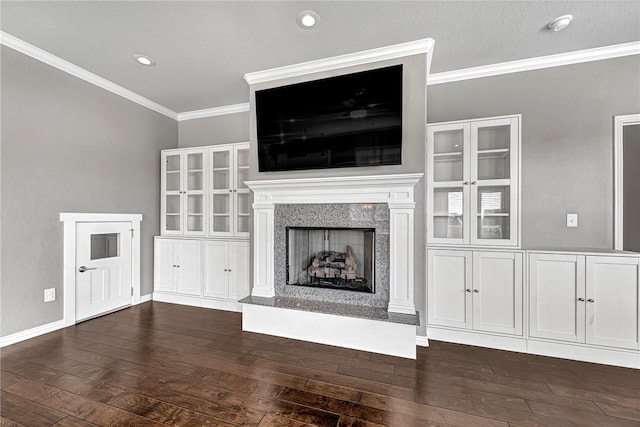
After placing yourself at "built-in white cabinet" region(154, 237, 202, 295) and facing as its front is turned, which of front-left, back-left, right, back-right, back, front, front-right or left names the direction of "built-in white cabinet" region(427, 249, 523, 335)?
left

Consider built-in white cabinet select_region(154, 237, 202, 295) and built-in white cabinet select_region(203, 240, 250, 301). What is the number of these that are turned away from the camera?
0

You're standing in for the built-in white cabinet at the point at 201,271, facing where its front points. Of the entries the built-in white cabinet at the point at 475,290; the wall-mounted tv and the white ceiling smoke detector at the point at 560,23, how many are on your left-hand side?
3

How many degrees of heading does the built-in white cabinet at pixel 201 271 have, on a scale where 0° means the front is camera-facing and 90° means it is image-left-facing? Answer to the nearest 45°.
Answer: approximately 45°

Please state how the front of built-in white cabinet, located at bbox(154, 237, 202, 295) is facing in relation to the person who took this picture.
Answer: facing the viewer and to the left of the viewer

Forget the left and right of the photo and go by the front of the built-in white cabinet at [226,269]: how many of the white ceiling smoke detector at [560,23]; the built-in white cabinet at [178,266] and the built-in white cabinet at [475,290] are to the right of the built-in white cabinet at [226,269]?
1

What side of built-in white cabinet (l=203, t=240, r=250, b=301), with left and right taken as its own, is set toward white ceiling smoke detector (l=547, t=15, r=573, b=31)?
left

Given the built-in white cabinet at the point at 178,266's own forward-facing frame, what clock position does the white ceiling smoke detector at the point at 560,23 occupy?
The white ceiling smoke detector is roughly at 9 o'clock from the built-in white cabinet.

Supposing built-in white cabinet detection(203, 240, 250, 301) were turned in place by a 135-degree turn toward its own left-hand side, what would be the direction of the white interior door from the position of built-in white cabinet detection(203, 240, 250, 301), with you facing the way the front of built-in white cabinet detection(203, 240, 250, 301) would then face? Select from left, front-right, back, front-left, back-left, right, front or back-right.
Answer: back

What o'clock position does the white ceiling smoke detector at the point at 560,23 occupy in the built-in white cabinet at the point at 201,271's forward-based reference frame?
The white ceiling smoke detector is roughly at 9 o'clock from the built-in white cabinet.

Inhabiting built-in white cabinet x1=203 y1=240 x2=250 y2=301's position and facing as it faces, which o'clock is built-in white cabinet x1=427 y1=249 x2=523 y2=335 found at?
built-in white cabinet x1=427 y1=249 x2=523 y2=335 is roughly at 9 o'clock from built-in white cabinet x1=203 y1=240 x2=250 y2=301.
